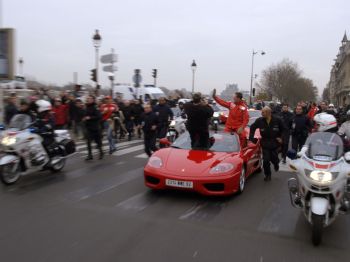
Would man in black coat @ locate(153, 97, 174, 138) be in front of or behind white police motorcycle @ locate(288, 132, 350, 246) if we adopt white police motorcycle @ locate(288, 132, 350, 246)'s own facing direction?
behind

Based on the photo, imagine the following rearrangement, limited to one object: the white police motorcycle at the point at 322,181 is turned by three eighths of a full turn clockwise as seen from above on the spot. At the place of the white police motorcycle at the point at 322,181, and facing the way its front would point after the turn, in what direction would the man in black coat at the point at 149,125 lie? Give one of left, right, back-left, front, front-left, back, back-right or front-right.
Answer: front

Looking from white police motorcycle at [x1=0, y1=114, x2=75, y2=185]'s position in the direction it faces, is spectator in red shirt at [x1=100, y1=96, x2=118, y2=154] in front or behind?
behind
